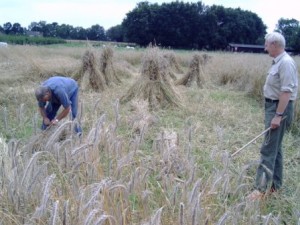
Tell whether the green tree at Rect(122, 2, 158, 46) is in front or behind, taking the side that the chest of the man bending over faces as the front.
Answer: behind

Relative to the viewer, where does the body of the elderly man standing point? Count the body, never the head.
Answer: to the viewer's left
